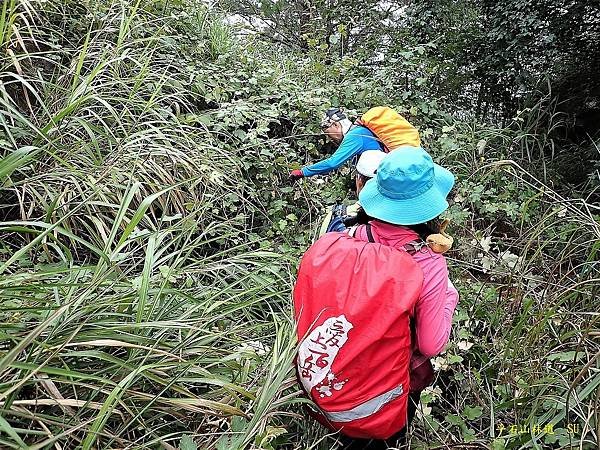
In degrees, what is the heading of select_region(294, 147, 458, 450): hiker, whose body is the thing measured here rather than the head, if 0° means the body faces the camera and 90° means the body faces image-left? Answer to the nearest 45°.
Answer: approximately 225°

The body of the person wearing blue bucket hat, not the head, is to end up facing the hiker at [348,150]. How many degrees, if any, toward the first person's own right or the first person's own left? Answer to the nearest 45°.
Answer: approximately 45° to the first person's own left

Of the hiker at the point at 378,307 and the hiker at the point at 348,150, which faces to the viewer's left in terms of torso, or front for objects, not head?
the hiker at the point at 348,150

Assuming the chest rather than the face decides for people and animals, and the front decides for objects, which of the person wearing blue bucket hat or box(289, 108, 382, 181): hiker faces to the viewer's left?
the hiker

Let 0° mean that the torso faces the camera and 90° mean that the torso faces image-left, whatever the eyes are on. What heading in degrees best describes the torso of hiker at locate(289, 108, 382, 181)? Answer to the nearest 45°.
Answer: approximately 90°

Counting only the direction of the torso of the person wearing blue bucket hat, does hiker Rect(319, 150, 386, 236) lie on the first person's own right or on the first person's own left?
on the first person's own left

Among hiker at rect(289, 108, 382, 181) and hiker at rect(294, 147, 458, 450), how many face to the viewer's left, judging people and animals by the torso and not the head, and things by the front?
1

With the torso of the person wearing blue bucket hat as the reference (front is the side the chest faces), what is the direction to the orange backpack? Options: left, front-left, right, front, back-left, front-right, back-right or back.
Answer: front-left

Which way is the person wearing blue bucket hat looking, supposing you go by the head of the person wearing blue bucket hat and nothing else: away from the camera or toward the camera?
away from the camera

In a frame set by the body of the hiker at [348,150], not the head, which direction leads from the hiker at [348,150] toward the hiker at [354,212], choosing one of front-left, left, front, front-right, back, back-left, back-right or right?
left

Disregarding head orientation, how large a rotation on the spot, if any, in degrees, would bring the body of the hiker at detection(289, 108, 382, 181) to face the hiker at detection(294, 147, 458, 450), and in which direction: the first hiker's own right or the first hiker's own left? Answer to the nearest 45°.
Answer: approximately 90° to the first hiker's own left

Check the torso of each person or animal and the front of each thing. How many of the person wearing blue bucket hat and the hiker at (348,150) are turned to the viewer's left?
1

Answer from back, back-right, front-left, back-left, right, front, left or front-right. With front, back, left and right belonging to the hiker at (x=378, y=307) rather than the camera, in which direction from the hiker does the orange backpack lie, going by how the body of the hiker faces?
front-left
